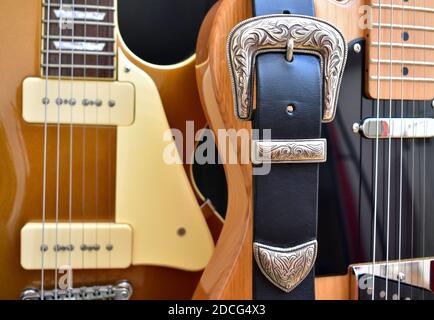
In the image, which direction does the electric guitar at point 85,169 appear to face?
toward the camera

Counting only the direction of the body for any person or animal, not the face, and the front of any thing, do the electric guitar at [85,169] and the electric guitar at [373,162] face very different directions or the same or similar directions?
same or similar directions

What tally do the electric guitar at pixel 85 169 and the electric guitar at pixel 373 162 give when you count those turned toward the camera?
2

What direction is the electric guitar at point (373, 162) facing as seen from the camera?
toward the camera
